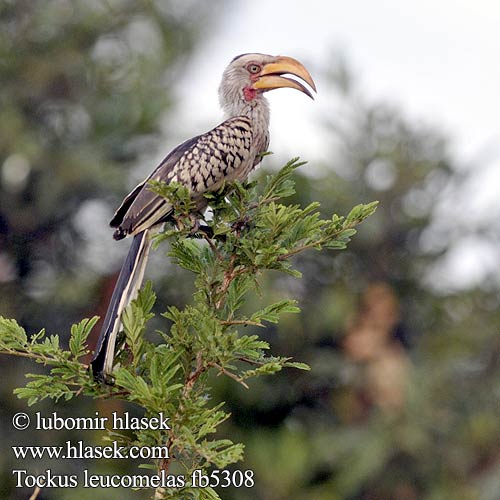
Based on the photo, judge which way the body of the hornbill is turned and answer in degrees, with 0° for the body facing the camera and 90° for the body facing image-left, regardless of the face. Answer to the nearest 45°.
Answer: approximately 270°
